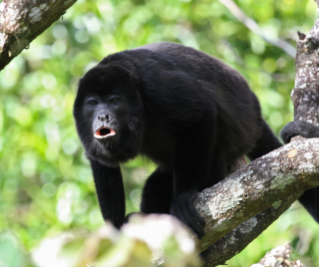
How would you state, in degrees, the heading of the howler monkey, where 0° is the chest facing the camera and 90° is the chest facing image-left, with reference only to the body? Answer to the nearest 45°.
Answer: approximately 45°
